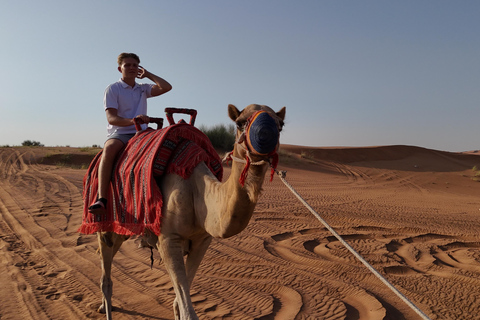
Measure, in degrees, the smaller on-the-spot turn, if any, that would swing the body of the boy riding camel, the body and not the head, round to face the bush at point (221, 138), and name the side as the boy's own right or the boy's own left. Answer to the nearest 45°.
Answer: approximately 135° to the boy's own left

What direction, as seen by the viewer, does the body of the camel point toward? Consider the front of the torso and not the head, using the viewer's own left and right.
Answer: facing the viewer and to the right of the viewer

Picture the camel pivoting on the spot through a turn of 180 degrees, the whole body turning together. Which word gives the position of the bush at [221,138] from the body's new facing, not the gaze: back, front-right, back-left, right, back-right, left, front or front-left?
front-right
